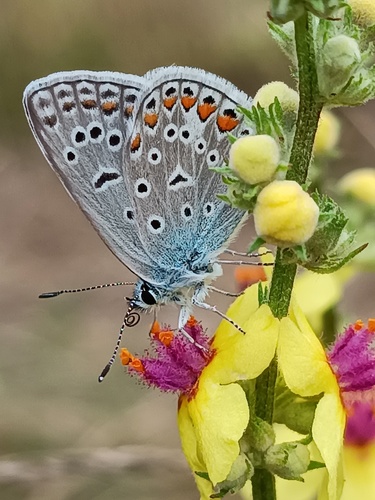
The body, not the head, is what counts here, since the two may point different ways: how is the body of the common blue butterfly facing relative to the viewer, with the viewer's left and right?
facing to the left of the viewer

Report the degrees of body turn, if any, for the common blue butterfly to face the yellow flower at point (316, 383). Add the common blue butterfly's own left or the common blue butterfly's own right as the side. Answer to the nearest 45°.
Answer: approximately 135° to the common blue butterfly's own left

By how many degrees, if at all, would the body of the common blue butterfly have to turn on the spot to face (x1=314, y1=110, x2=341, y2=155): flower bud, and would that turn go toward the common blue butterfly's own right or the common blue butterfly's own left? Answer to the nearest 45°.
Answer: approximately 135° to the common blue butterfly's own right
